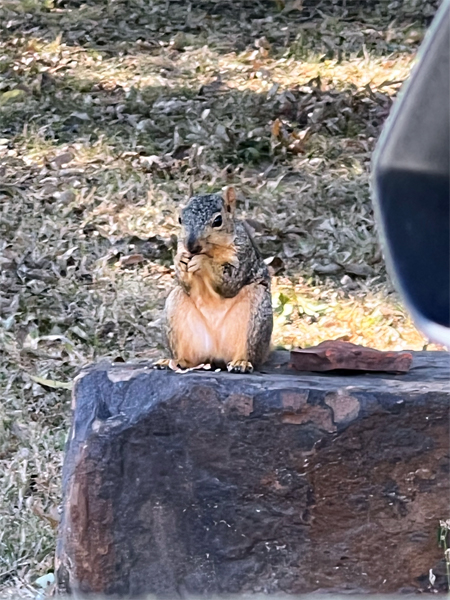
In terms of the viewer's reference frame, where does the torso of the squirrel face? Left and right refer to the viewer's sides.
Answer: facing the viewer and to the left of the viewer

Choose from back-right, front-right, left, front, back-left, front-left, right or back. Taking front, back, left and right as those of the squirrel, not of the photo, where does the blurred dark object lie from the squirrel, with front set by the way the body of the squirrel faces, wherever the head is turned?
front-left
